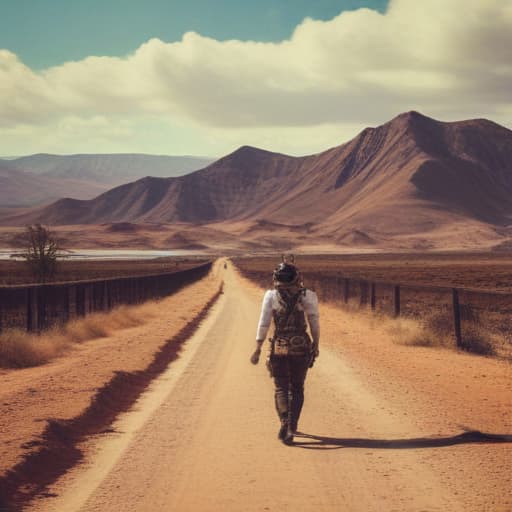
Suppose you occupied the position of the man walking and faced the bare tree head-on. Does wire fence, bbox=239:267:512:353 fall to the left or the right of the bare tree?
right

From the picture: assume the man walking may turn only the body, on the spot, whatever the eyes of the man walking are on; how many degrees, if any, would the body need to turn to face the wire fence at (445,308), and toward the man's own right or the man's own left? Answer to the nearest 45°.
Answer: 0° — they already face it

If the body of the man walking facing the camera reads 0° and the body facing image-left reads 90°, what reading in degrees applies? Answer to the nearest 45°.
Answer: approximately 180°
